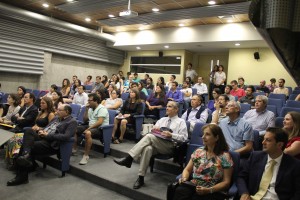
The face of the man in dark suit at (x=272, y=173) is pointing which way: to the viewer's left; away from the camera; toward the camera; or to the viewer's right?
to the viewer's left

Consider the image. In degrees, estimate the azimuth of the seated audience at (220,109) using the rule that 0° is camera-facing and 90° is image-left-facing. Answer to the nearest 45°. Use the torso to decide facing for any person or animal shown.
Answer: approximately 45°

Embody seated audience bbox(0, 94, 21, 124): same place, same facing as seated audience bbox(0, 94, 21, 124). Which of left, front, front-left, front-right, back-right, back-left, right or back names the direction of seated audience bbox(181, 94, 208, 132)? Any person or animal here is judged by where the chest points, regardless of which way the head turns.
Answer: back-left

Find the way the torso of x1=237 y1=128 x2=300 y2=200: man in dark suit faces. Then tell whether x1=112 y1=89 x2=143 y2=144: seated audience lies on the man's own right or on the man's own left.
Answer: on the man's own right

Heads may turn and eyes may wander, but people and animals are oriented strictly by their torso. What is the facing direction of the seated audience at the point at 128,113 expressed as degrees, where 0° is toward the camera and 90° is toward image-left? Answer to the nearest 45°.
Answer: approximately 45°

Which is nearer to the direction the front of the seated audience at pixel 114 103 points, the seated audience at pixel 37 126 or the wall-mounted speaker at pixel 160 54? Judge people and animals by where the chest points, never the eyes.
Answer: the seated audience

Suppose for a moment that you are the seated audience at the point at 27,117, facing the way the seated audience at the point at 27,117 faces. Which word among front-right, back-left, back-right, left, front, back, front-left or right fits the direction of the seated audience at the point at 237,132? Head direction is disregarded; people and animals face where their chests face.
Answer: left

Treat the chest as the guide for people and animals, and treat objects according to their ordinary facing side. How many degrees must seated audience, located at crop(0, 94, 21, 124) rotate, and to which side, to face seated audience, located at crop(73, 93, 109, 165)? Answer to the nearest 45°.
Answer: approximately 135° to their left

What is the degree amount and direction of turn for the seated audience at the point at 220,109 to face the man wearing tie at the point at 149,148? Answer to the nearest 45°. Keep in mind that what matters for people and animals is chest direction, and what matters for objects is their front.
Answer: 0° — they already face them

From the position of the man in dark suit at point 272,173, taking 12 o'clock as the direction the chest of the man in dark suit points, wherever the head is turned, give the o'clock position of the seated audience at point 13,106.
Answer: The seated audience is roughly at 2 o'clock from the man in dark suit.

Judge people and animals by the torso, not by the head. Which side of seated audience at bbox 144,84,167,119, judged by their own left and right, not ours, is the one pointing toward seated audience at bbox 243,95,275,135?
left

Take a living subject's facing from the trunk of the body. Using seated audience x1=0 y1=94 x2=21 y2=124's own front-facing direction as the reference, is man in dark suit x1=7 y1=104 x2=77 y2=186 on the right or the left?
on their left
